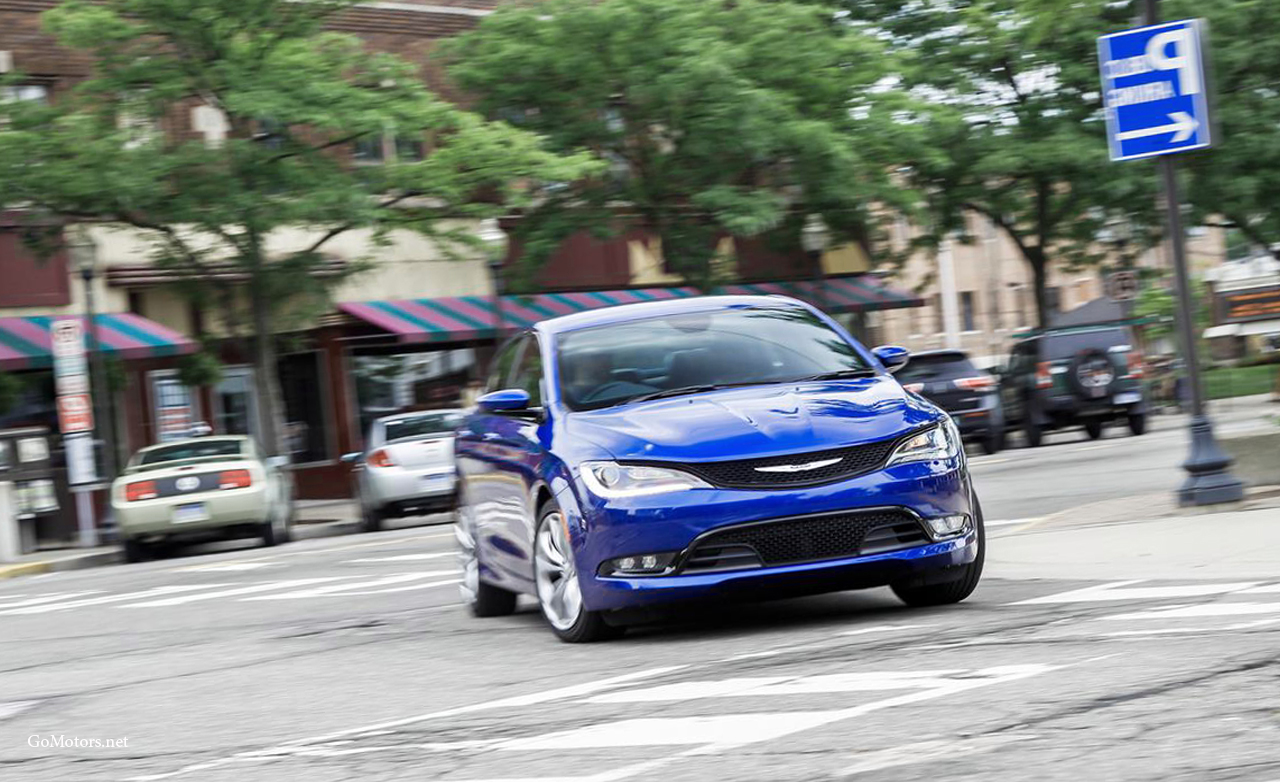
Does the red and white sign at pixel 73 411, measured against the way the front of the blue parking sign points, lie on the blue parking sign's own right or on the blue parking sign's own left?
on the blue parking sign's own right

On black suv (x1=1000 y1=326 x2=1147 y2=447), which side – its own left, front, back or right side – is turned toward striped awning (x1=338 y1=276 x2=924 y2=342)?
left

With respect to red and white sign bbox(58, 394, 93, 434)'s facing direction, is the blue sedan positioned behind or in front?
in front

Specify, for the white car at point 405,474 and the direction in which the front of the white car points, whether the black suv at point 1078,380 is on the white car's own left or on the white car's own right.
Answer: on the white car's own right

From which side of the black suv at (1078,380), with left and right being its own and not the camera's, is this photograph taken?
back

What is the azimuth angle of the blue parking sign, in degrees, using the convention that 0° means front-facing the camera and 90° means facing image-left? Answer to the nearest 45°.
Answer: approximately 0°

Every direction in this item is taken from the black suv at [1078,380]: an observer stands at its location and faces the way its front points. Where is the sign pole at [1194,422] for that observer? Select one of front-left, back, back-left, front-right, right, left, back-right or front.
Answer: back

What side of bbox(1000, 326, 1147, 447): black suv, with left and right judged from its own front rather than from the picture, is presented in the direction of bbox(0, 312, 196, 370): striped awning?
left

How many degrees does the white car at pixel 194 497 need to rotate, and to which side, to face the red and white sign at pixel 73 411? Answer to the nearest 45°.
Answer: approximately 45° to its left

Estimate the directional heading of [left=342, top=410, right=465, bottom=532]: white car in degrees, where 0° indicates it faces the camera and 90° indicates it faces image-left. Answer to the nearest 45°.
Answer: approximately 180°

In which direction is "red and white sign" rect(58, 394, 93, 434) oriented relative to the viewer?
toward the camera

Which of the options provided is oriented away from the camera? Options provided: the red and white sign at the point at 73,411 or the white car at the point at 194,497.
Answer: the white car

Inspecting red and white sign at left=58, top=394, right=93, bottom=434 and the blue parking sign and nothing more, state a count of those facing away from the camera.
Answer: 0

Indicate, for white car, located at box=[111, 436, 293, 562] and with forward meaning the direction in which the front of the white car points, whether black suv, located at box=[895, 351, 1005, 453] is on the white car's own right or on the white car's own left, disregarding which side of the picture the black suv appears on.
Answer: on the white car's own right
